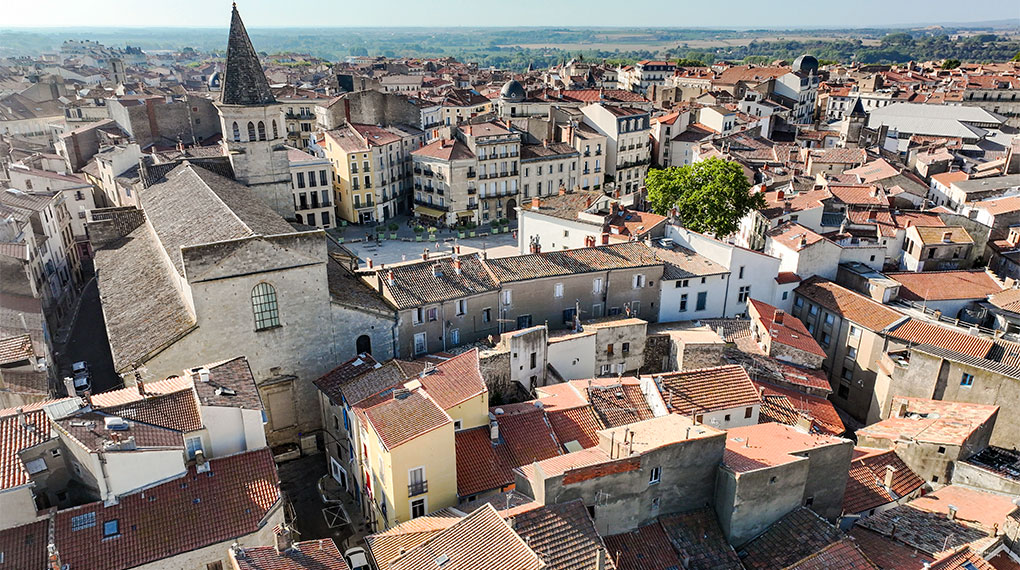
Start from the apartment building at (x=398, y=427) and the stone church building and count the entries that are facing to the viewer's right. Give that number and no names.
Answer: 0

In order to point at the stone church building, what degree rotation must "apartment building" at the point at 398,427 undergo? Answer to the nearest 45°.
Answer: approximately 90° to its right

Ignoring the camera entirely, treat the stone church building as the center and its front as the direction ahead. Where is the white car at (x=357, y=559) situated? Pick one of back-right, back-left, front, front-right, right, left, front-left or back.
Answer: front

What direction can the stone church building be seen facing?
toward the camera

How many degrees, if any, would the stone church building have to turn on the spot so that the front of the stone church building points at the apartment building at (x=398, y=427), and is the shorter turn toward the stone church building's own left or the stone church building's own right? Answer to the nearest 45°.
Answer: approximately 45° to the stone church building's own left

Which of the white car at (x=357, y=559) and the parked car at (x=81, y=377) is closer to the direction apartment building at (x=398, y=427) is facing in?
the white car

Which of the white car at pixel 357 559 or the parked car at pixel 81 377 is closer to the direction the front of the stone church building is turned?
the white car

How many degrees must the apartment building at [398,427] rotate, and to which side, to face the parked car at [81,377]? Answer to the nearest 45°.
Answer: approximately 90° to its right

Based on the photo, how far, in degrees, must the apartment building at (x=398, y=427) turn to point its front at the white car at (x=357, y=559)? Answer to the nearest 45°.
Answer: approximately 45° to its left

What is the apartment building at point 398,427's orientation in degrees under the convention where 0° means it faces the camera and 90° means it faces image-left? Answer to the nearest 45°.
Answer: approximately 45°
